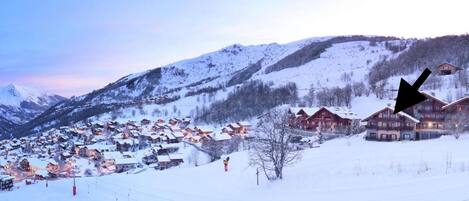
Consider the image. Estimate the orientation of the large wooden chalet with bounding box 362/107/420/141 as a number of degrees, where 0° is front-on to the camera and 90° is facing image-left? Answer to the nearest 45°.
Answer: approximately 0°
